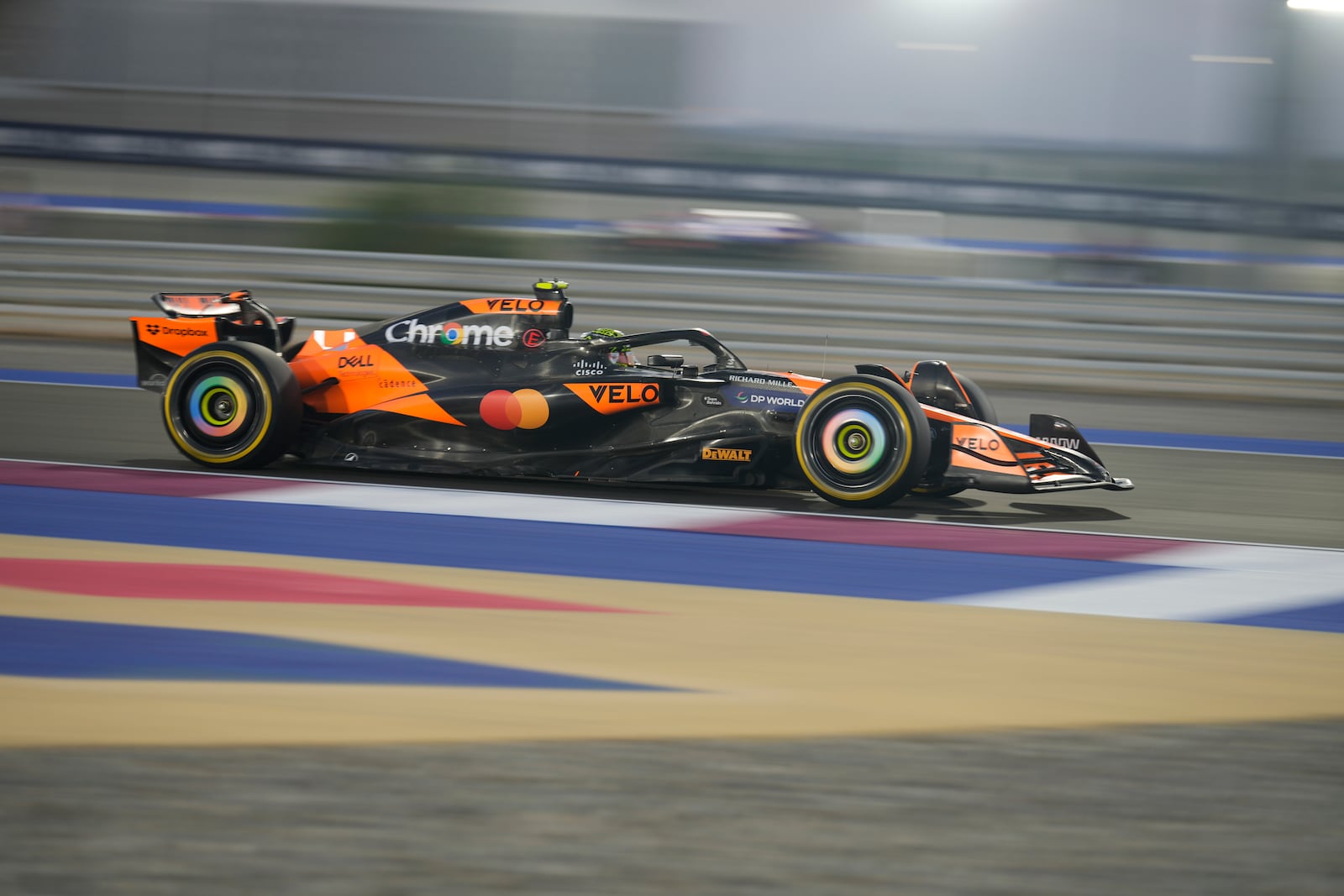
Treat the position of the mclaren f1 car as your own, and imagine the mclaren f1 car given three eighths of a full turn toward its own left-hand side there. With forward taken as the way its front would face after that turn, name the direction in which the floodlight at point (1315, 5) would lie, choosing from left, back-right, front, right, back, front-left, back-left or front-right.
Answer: right

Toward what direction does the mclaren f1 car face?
to the viewer's right

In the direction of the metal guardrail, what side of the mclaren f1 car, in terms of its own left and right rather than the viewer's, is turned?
left
